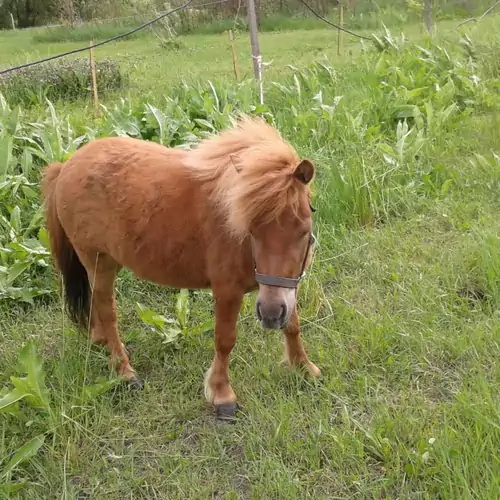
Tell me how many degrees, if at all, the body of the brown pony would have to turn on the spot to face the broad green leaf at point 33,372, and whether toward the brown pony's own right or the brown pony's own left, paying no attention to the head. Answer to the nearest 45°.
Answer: approximately 135° to the brown pony's own right

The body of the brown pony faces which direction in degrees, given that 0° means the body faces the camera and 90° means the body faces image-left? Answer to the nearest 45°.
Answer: approximately 315°

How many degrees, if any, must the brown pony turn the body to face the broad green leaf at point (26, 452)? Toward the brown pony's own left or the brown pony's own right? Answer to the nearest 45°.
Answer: approximately 90° to the brown pony's own right

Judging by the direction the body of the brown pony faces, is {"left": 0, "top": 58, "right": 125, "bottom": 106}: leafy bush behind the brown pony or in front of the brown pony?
behind
